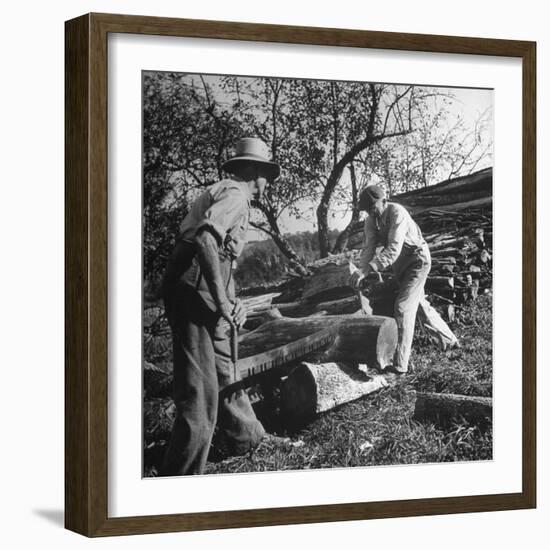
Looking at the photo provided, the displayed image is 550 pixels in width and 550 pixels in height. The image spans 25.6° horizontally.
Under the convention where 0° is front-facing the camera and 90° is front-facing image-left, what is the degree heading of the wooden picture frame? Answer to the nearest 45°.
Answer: approximately 315°
